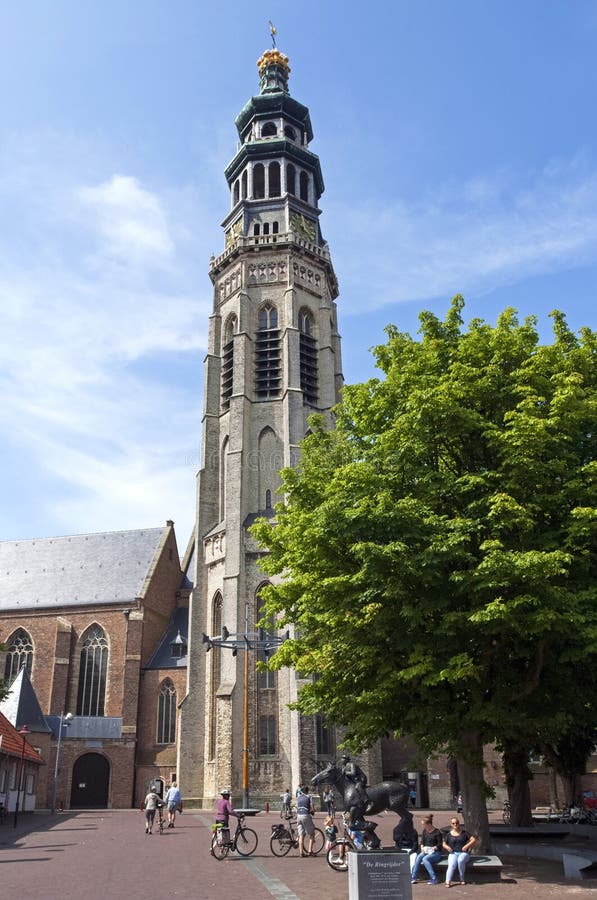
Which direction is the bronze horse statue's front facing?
to the viewer's left

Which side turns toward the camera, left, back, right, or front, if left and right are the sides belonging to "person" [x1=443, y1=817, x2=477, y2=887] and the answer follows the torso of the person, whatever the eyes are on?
front

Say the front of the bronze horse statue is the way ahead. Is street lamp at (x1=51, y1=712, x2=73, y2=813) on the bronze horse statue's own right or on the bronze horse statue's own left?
on the bronze horse statue's own right

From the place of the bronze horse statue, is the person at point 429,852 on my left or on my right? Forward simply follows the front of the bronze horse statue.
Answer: on my left

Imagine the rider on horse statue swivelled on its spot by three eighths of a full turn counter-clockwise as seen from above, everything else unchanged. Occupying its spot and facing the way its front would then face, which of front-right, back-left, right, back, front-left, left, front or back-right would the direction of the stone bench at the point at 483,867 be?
front

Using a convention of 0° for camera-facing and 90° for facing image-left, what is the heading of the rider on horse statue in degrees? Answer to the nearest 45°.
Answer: approximately 90°

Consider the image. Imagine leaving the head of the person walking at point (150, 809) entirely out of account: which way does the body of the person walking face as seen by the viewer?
away from the camera

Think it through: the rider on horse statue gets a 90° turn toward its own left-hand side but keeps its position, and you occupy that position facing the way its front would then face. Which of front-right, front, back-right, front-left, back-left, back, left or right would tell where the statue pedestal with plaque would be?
front

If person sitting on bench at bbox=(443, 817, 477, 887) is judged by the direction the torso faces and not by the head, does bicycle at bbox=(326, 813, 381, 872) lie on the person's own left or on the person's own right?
on the person's own right

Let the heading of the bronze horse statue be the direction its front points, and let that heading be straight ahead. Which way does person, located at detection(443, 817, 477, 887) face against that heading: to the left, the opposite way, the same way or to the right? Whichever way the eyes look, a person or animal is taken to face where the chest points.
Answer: to the left

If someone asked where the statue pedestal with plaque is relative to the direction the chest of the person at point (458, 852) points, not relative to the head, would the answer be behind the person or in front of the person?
in front

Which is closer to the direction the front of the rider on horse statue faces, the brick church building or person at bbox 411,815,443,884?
the brick church building

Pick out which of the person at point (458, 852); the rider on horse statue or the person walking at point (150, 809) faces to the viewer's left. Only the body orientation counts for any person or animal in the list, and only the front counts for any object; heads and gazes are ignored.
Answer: the rider on horse statue
